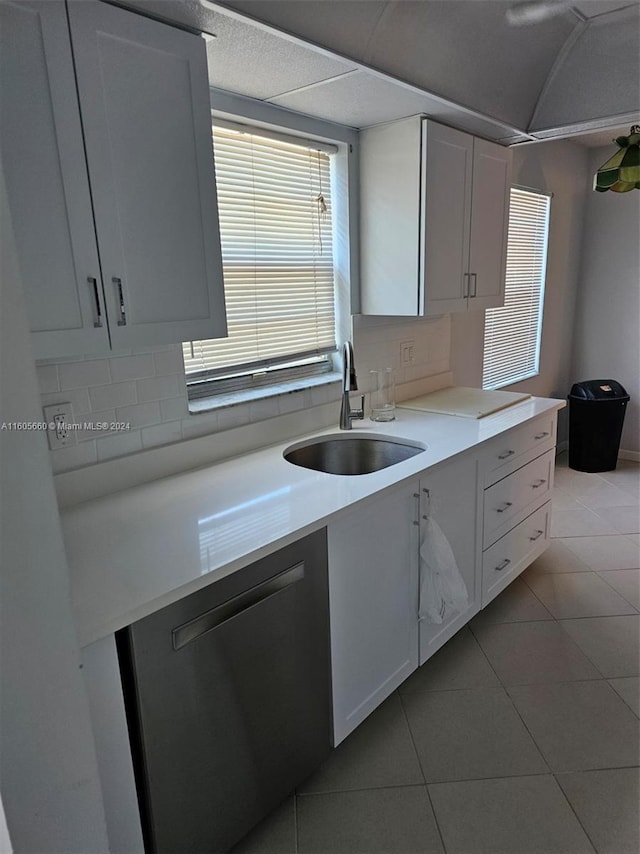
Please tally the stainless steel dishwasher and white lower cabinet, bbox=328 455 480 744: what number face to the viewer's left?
0

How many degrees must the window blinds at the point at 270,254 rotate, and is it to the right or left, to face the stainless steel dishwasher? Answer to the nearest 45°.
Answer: approximately 45° to its right

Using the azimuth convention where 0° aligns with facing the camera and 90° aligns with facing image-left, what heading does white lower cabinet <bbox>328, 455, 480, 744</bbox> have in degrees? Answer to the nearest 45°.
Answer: approximately 315°

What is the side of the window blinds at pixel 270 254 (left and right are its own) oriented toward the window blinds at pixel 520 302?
left

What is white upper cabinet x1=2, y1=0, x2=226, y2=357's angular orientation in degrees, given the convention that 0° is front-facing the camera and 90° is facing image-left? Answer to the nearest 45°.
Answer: approximately 315°

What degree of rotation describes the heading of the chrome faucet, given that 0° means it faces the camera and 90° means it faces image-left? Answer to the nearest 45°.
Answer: approximately 315°

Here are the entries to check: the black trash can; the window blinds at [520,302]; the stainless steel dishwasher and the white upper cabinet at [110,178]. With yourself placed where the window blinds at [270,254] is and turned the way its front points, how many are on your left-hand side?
2

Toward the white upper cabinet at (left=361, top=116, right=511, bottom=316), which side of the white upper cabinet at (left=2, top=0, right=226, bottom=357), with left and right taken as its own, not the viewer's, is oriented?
left

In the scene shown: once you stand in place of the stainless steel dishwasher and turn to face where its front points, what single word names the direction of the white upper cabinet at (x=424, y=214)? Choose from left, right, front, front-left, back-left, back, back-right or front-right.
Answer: left

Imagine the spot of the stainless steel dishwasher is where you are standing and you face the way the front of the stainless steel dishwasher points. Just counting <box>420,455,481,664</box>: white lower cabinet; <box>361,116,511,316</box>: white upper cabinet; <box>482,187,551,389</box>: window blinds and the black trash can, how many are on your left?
4

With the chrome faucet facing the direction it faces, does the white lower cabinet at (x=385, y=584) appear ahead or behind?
ahead
